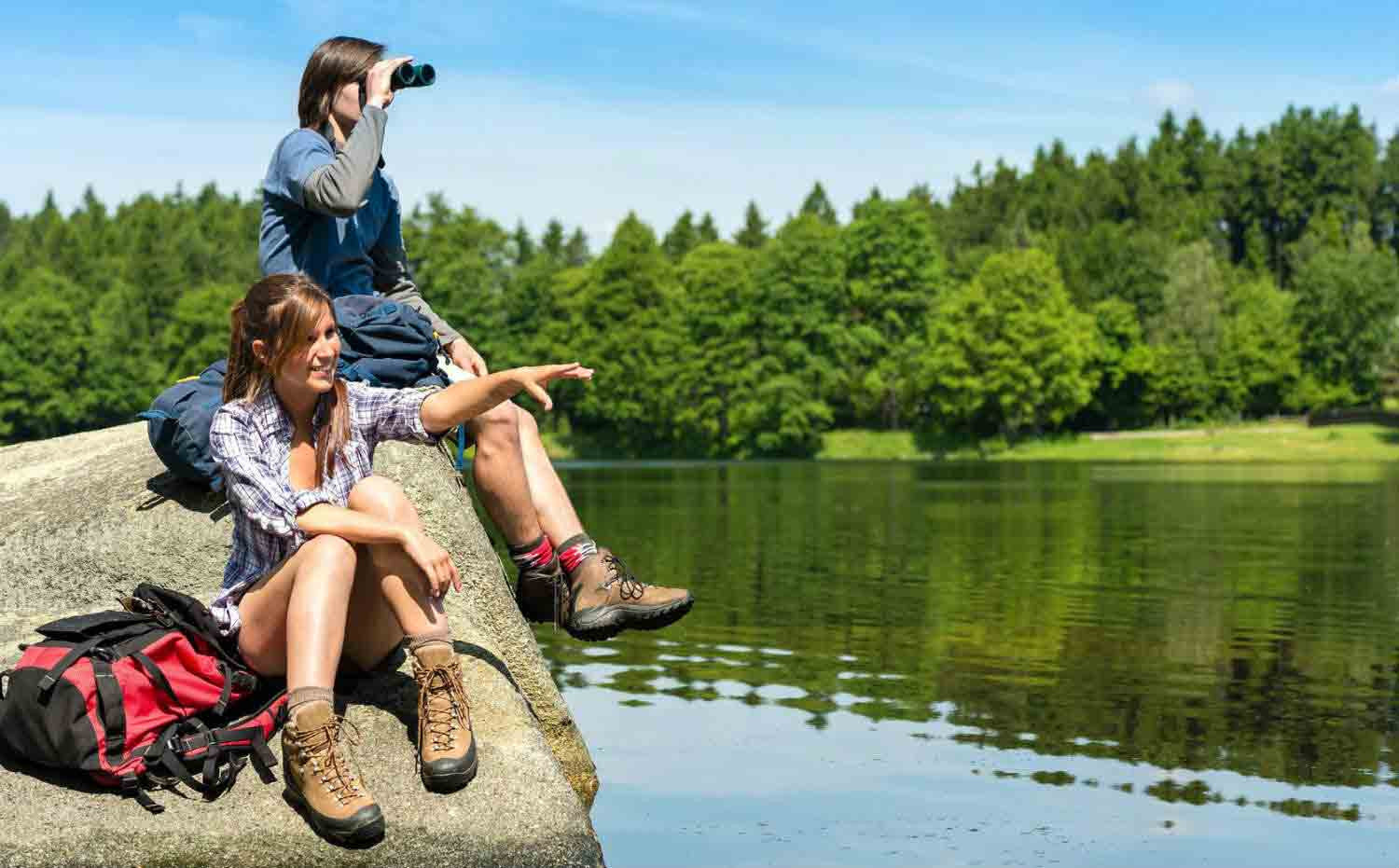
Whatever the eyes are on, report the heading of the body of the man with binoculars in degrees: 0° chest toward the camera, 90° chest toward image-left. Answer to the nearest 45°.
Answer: approximately 270°

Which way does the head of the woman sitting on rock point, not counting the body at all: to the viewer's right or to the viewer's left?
to the viewer's right

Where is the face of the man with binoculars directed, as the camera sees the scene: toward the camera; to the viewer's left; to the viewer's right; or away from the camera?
to the viewer's right

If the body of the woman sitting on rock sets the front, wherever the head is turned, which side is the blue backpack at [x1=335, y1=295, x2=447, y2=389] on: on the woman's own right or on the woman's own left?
on the woman's own left

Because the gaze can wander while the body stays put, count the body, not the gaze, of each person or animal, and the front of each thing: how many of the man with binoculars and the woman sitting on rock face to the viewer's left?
0

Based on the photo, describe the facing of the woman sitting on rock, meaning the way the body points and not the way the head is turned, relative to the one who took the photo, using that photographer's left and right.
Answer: facing the viewer and to the right of the viewer

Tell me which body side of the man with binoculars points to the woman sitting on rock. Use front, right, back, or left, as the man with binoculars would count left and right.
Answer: right
